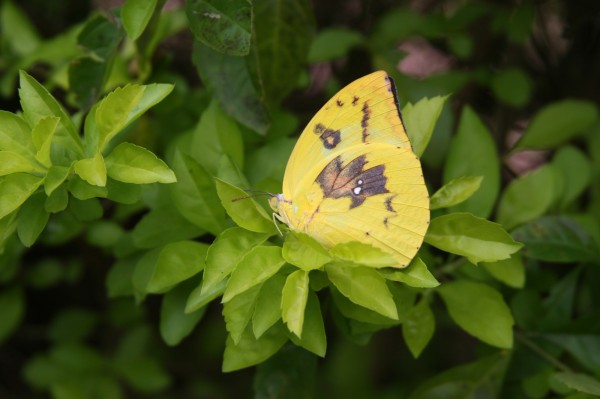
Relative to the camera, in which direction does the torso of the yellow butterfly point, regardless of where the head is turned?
to the viewer's left
